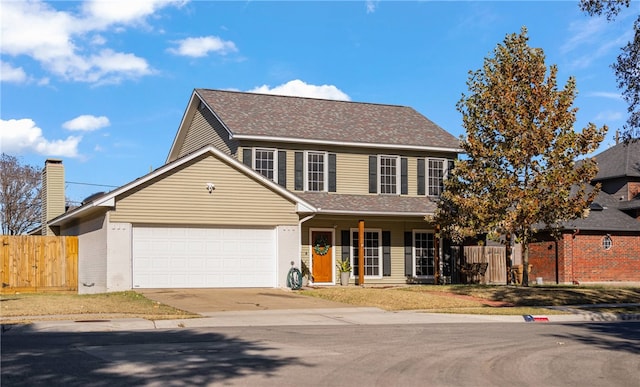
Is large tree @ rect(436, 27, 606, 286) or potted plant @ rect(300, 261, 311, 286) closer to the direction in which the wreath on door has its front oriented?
the potted plant

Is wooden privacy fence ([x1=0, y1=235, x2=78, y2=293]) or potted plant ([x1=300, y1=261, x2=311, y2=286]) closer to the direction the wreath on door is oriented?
the potted plant

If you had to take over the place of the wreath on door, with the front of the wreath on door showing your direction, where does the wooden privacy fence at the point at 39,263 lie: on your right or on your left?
on your right

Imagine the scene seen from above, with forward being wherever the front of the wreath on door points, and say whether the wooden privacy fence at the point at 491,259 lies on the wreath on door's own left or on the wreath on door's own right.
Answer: on the wreath on door's own left

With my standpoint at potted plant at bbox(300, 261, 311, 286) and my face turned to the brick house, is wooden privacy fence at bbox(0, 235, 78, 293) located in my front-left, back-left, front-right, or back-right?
back-left

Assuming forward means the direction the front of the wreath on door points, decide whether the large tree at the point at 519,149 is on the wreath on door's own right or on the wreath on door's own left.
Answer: on the wreath on door's own left

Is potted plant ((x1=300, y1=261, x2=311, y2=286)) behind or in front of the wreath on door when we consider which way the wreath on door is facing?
in front

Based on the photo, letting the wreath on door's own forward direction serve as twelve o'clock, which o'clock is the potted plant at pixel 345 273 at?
The potted plant is roughly at 10 o'clock from the wreath on door.

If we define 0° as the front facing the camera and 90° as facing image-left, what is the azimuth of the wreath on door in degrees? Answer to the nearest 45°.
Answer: approximately 0°
